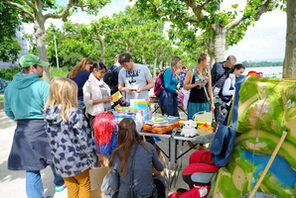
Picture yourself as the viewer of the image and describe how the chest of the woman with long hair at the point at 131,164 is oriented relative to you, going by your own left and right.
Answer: facing away from the viewer

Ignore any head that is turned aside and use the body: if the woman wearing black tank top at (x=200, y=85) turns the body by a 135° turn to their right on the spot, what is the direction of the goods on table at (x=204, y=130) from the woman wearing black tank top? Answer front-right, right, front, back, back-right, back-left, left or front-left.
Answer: left

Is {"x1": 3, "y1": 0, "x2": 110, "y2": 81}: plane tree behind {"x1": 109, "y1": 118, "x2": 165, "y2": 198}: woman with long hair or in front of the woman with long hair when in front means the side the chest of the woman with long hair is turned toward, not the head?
in front

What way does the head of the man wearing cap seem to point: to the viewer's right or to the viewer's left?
to the viewer's right

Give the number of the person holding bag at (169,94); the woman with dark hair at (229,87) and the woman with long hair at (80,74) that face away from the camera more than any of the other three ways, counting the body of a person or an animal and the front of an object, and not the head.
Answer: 0

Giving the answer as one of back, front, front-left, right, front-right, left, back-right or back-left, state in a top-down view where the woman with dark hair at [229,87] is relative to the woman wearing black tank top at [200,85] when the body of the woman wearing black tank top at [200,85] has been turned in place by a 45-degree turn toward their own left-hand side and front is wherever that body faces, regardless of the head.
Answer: front-left

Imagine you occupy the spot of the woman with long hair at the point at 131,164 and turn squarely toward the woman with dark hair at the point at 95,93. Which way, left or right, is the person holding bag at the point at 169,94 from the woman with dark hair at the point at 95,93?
right

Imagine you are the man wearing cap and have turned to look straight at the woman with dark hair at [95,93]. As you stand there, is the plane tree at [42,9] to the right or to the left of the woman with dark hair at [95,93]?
left

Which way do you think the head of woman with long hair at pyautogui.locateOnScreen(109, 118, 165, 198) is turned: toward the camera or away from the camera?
away from the camera

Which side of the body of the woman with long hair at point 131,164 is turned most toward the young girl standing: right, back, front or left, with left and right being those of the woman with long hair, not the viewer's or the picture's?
left

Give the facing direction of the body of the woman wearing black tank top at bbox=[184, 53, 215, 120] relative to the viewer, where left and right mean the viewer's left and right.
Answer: facing the viewer and to the right of the viewer

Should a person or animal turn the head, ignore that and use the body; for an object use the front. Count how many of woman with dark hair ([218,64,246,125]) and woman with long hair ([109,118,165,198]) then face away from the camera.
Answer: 1
